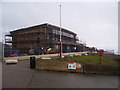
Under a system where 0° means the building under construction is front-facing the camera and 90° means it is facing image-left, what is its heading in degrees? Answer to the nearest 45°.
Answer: approximately 315°
